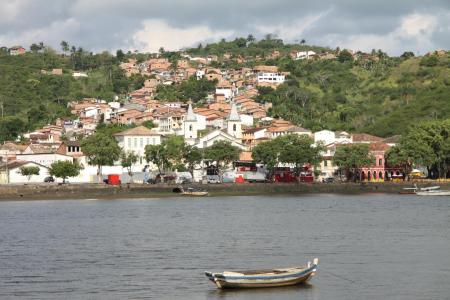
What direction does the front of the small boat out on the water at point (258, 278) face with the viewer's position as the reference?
facing to the right of the viewer
